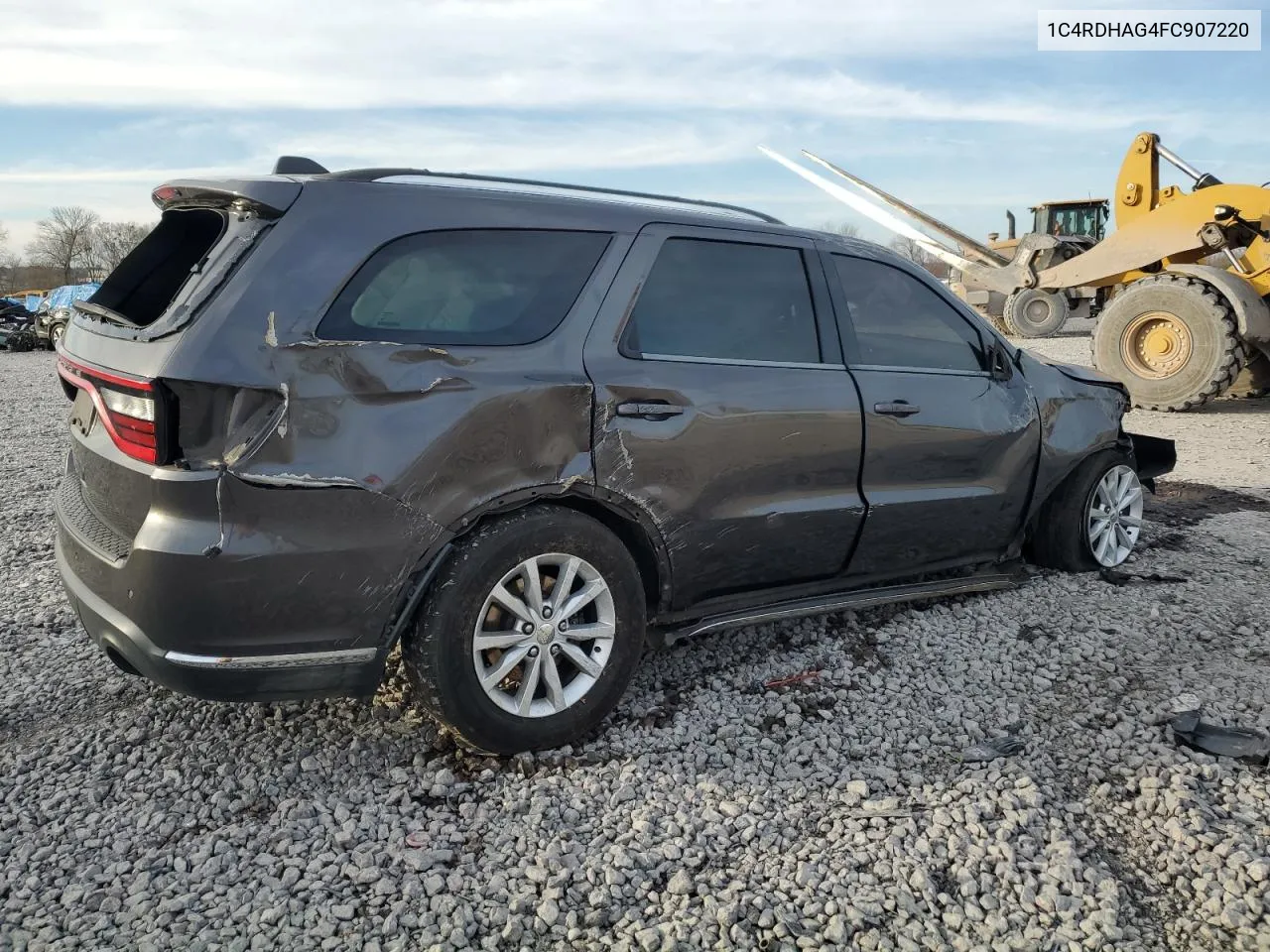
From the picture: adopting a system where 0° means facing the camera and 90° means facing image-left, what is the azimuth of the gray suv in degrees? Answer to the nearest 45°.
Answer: approximately 225°

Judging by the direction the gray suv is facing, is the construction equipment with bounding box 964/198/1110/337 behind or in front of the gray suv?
in front

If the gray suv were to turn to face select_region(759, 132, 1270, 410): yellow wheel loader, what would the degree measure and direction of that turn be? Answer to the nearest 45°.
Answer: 0° — it already faces it
